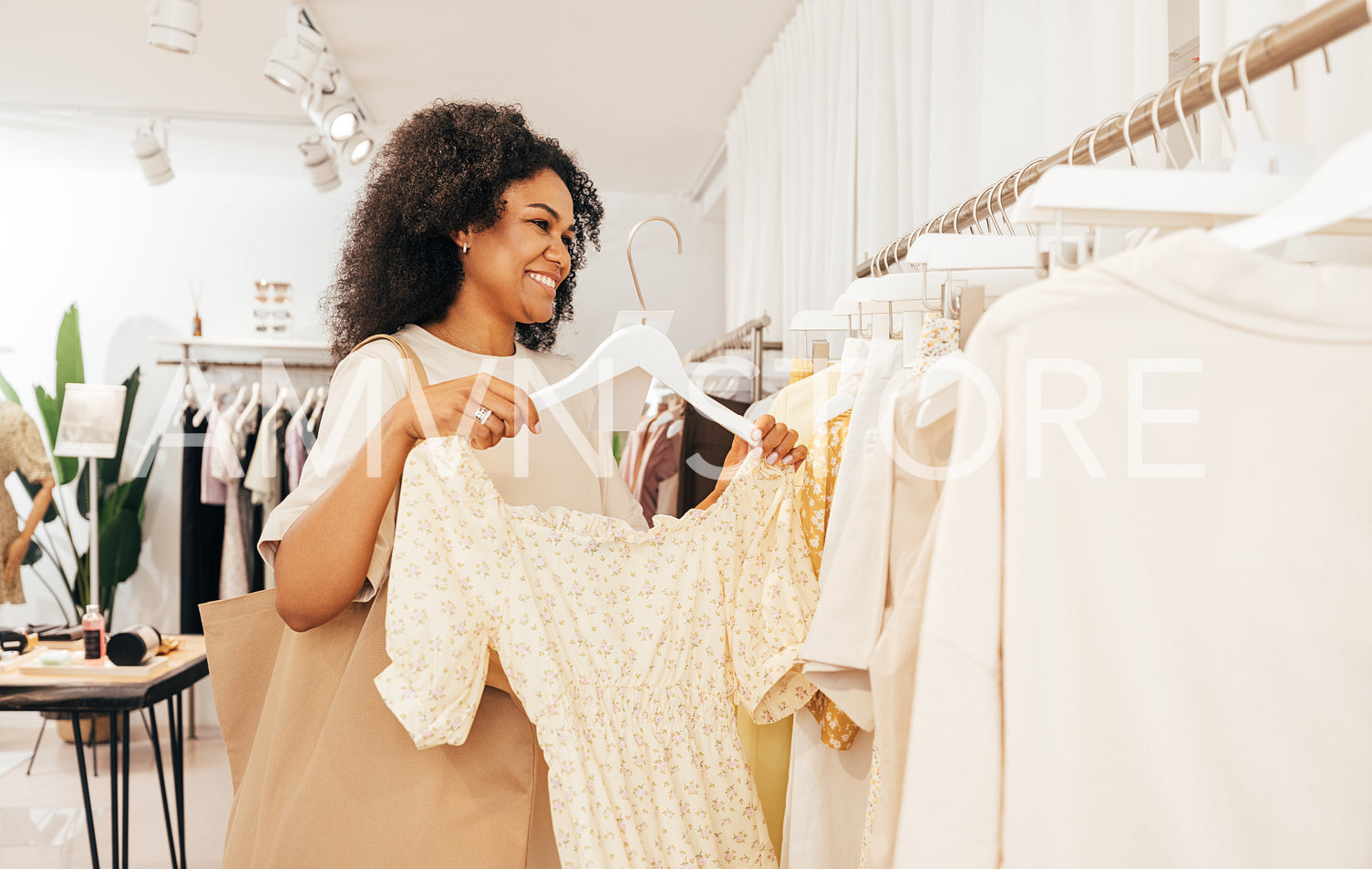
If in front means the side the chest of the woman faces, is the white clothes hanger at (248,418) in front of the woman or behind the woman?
behind

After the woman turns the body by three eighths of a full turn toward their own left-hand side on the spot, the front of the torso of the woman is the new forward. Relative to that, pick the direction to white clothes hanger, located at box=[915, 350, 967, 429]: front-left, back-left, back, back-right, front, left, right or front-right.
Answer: back-right

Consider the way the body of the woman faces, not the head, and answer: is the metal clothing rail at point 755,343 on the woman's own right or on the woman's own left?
on the woman's own left

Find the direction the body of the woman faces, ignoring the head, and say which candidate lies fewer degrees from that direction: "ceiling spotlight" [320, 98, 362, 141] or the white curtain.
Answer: the white curtain

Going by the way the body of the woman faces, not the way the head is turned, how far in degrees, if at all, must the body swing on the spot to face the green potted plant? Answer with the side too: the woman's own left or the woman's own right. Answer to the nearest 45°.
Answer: approximately 180°

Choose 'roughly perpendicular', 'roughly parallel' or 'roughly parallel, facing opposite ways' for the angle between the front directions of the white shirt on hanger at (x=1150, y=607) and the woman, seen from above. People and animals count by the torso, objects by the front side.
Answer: roughly perpendicular
